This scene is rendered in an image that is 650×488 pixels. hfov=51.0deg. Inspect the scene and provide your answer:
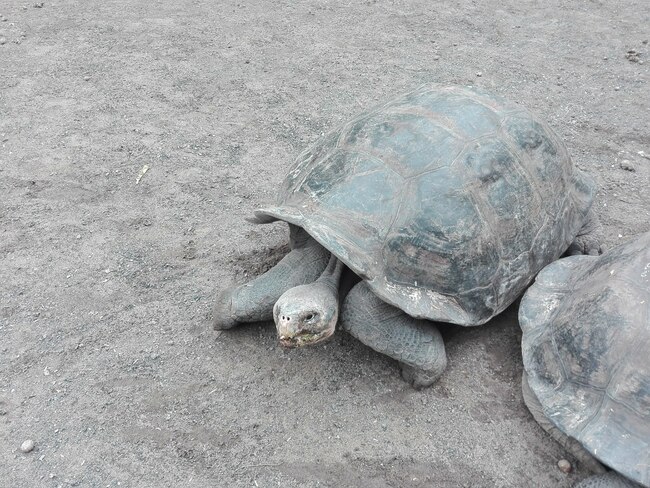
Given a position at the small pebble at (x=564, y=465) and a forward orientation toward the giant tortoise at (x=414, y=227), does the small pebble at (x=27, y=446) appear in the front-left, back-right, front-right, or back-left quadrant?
front-left

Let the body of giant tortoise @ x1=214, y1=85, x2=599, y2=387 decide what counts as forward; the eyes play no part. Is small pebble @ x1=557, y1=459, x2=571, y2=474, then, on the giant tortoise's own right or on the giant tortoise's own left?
on the giant tortoise's own left

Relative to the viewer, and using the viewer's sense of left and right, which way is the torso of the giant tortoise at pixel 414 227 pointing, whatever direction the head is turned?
facing the viewer and to the left of the viewer

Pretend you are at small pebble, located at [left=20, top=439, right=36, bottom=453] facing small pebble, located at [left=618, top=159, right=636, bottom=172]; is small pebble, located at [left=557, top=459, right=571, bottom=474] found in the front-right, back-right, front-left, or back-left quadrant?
front-right

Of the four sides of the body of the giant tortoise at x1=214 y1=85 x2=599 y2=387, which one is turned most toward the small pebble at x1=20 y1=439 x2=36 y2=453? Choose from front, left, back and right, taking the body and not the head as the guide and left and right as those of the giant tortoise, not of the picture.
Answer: front

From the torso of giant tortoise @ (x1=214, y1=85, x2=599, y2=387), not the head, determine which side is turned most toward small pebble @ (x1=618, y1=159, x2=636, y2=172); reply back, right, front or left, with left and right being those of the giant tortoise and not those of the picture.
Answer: back

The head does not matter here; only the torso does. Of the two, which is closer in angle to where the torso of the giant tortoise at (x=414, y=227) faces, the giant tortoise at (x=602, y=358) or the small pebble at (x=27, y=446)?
the small pebble

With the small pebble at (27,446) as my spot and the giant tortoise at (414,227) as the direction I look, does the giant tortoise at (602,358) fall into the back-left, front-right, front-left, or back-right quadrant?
front-right

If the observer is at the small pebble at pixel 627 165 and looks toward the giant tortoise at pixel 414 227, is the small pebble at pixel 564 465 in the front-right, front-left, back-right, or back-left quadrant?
front-left

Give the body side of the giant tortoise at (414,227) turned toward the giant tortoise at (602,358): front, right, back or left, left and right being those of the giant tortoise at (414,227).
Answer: left

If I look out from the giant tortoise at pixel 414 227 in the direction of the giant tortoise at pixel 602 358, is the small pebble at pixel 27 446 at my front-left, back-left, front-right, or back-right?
back-right
